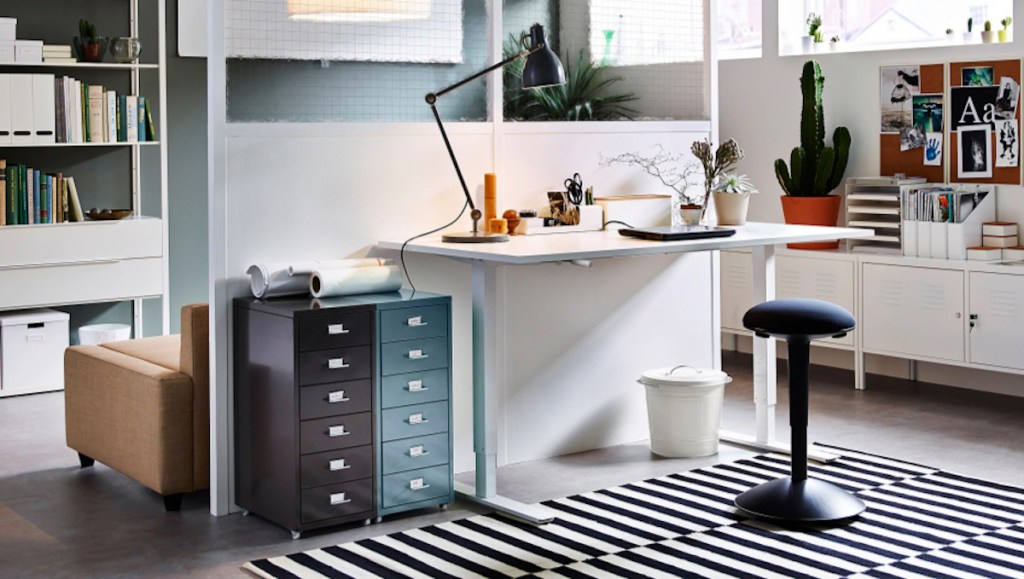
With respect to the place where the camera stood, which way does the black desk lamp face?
facing to the right of the viewer

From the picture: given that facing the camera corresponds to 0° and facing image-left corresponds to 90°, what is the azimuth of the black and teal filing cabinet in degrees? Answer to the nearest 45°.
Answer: approximately 315°

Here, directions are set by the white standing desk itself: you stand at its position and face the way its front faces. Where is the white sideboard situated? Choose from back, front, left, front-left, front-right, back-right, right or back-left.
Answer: left

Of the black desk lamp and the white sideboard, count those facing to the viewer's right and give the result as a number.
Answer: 1

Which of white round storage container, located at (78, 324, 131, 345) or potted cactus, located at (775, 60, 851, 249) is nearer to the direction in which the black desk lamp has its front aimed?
the potted cactus

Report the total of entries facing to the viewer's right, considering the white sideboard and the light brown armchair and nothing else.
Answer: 0

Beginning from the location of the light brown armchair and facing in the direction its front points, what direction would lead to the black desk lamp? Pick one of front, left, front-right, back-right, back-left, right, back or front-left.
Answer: back-right

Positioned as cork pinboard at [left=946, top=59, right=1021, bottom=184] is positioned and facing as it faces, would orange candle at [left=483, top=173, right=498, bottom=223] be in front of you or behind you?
in front

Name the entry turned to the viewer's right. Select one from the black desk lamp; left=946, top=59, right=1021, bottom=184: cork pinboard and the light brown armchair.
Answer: the black desk lamp

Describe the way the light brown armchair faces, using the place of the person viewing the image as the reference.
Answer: facing away from the viewer and to the left of the viewer

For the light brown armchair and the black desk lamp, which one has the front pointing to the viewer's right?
the black desk lamp

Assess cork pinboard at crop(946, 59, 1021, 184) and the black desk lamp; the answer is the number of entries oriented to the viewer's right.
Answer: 1

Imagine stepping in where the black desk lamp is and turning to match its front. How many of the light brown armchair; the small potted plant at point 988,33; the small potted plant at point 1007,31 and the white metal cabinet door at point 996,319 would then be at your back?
1
